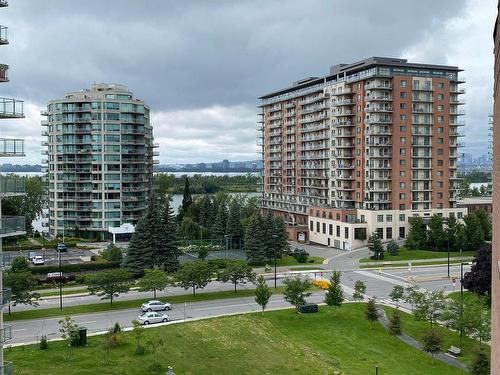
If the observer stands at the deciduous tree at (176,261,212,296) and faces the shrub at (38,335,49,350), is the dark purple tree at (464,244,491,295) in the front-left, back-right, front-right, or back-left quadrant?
back-left

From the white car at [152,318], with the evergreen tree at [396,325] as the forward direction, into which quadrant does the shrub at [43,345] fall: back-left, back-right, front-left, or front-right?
back-right

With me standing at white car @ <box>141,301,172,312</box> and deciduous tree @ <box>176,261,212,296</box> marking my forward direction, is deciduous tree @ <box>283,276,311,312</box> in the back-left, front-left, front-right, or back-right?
front-right

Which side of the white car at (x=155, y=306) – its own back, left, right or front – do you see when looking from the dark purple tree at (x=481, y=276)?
front

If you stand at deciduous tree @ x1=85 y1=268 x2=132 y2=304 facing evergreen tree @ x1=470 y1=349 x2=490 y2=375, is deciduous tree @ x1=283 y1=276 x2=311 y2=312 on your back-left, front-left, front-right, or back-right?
front-left

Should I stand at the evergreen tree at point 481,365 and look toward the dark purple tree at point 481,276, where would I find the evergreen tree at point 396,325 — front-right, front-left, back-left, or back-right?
front-left

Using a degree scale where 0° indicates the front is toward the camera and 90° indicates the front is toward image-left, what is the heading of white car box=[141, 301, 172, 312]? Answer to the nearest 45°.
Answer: approximately 270°

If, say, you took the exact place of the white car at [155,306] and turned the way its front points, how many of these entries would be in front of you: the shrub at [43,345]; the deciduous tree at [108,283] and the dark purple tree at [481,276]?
1

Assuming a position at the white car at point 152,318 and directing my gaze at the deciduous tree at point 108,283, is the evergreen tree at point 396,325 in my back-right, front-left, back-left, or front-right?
back-right

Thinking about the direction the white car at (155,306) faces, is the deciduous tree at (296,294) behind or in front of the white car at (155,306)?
in front

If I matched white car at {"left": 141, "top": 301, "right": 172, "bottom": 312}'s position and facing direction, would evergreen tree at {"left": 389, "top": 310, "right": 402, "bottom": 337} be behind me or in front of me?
in front

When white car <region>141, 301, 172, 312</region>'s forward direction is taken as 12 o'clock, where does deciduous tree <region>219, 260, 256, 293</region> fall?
The deciduous tree is roughly at 11 o'clock from the white car.
